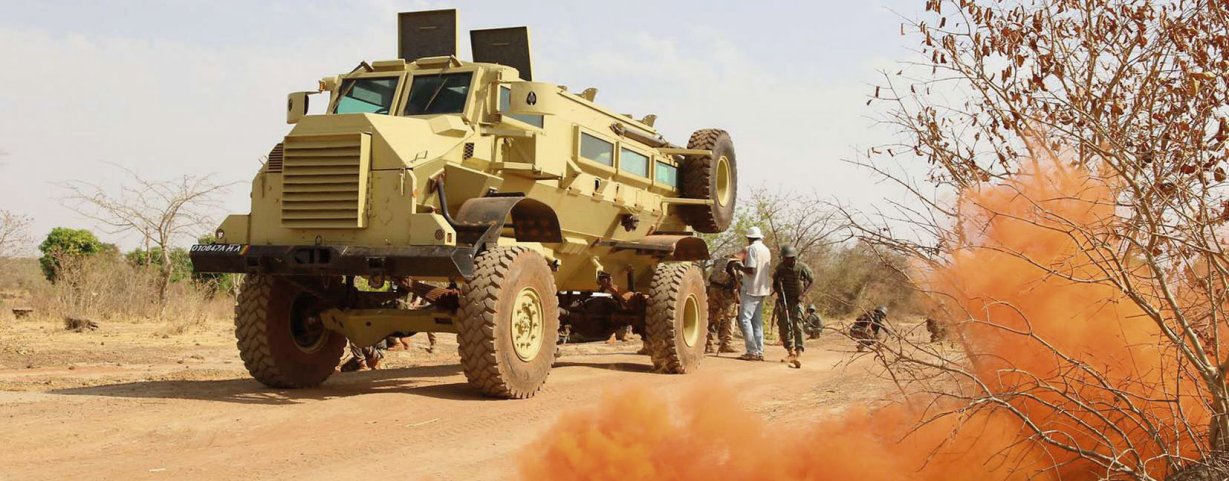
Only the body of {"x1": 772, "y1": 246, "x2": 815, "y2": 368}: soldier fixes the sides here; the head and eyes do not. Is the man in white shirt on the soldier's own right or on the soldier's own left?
on the soldier's own right

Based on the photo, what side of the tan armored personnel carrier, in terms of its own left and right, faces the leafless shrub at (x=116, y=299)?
right

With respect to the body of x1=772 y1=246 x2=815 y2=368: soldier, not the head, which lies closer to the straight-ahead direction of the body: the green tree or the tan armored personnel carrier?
the tan armored personnel carrier

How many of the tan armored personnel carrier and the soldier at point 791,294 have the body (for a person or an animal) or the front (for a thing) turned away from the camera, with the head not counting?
0

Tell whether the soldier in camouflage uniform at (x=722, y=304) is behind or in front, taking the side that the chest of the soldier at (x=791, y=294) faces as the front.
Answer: behind

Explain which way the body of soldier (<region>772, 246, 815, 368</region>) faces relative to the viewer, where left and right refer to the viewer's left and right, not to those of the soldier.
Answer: facing the viewer

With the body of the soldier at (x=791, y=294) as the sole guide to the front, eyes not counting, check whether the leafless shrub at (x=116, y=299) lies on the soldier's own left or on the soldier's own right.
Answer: on the soldier's own right

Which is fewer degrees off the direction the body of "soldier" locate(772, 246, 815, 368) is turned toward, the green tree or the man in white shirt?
the man in white shirt

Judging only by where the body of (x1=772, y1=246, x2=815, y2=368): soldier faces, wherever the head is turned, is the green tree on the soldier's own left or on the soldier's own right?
on the soldier's own right

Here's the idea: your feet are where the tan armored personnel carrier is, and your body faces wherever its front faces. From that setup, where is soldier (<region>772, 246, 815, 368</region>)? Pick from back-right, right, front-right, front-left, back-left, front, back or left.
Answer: back

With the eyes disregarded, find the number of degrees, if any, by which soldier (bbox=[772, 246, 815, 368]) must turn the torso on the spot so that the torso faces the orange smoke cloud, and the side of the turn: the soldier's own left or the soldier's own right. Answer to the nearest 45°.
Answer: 0° — they already face it

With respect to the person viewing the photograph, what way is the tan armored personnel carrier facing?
facing the viewer and to the left of the viewer

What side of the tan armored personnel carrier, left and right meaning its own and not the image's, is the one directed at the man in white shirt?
back
